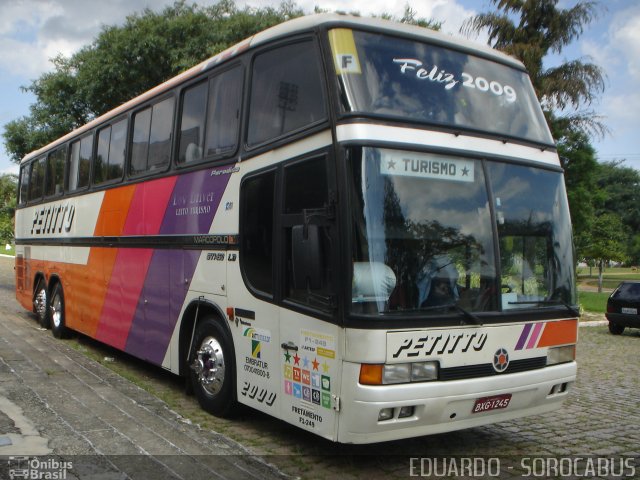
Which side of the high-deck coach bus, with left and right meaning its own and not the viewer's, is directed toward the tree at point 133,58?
back

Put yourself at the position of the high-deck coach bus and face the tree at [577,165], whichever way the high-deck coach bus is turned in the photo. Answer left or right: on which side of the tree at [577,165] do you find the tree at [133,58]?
left

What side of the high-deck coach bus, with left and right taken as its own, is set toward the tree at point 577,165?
left

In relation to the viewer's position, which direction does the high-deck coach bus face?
facing the viewer and to the right of the viewer

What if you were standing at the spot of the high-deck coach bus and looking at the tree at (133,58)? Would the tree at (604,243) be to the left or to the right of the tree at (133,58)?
right

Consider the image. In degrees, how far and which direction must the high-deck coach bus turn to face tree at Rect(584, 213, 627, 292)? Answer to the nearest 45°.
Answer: approximately 90° to its left
